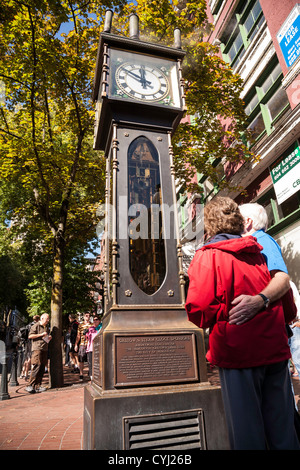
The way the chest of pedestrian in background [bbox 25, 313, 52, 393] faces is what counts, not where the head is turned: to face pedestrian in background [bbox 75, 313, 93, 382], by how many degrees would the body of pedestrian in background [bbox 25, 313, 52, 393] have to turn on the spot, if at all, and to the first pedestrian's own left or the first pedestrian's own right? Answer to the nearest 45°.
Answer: approximately 90° to the first pedestrian's own left

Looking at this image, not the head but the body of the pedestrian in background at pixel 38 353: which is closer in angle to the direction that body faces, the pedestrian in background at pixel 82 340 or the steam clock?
the steam clock

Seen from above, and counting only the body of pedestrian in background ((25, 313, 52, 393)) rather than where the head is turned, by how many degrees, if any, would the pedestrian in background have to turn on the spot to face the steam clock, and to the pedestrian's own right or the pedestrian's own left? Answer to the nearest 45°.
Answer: approximately 45° to the pedestrian's own right

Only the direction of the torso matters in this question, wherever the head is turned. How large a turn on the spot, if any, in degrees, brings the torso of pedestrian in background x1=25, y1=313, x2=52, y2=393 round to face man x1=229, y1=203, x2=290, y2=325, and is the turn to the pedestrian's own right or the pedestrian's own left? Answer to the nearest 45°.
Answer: approximately 45° to the pedestrian's own right

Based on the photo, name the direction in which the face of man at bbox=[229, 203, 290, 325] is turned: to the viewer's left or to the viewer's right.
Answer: to the viewer's left

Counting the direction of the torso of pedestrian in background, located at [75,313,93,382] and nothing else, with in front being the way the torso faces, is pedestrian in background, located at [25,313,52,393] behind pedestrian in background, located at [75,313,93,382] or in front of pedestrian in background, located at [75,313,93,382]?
in front

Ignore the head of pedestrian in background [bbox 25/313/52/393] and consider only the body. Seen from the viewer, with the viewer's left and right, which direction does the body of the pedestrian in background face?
facing the viewer and to the right of the viewer

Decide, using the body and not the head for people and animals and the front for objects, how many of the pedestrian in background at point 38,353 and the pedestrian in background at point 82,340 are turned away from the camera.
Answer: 0

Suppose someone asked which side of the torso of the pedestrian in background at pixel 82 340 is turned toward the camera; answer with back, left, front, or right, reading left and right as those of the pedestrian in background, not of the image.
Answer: front

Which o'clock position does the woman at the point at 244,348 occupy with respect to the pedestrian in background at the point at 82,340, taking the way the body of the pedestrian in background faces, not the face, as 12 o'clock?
The woman is roughly at 12 o'clock from the pedestrian in background.

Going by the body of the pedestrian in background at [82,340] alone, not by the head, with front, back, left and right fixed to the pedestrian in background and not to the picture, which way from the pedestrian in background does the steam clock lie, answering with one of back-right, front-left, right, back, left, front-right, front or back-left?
front
